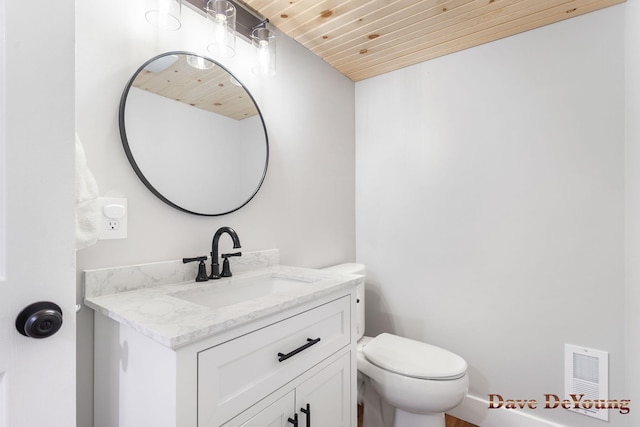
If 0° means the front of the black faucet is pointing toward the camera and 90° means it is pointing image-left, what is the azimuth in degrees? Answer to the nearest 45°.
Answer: approximately 315°

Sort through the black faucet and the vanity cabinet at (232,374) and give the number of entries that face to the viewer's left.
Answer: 0

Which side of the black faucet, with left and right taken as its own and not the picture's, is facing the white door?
right

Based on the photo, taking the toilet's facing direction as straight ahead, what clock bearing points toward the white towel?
The white towel is roughly at 3 o'clock from the toilet.

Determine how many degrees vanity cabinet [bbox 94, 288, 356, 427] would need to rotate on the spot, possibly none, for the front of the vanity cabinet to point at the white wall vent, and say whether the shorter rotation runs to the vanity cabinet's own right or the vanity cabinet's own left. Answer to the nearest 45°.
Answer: approximately 45° to the vanity cabinet's own left

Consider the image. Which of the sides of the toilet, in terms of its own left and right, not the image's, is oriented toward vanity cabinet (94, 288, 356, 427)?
right

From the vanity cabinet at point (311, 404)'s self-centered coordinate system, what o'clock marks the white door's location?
The white door is roughly at 3 o'clock from the vanity cabinet.

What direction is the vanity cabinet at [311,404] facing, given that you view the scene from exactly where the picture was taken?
facing the viewer and to the right of the viewer
